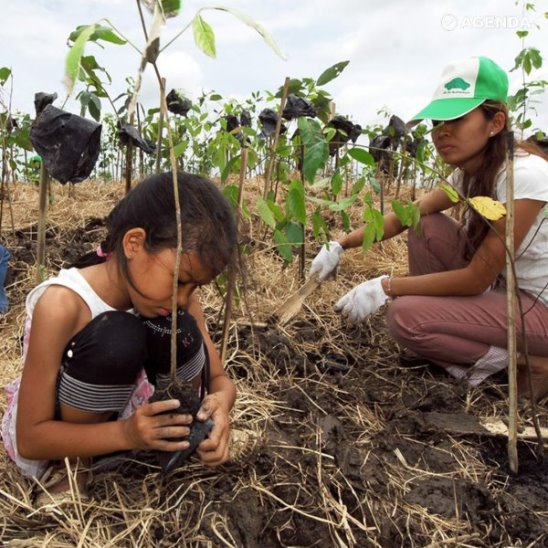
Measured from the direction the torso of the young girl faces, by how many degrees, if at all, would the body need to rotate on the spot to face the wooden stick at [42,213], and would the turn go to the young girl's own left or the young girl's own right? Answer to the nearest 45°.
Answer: approximately 135° to the young girl's own left

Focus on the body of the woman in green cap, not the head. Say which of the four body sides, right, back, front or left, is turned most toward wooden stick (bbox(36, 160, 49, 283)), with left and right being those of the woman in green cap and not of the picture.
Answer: front

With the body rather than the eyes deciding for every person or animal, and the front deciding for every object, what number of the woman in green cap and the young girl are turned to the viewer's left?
1

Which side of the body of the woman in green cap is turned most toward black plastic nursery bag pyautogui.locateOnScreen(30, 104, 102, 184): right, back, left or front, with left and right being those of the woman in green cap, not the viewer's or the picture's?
front

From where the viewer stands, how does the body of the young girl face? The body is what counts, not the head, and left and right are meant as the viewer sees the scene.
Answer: facing the viewer and to the right of the viewer

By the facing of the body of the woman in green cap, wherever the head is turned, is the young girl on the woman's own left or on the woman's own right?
on the woman's own left

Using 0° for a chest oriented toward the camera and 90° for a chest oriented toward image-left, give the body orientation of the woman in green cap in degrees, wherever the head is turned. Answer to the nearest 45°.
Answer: approximately 90°

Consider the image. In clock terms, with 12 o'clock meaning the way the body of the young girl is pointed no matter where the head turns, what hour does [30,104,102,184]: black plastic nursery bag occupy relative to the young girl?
The black plastic nursery bag is roughly at 7 o'clock from the young girl.
